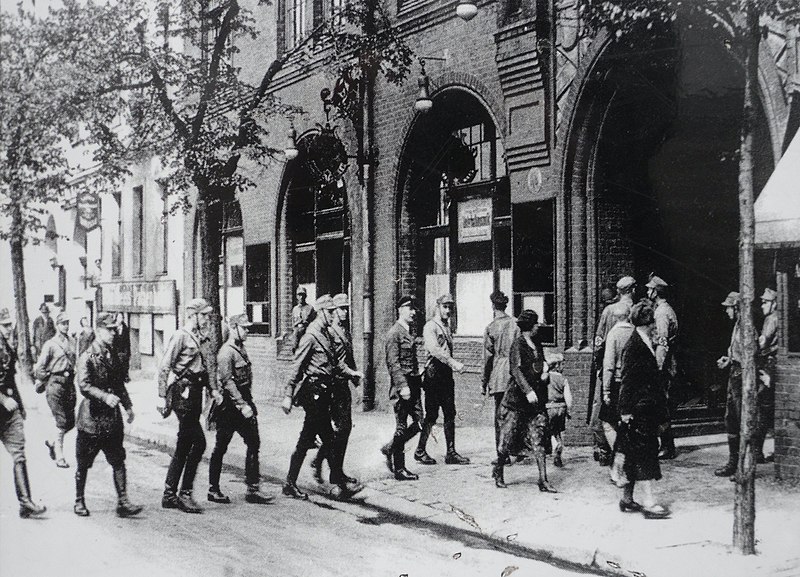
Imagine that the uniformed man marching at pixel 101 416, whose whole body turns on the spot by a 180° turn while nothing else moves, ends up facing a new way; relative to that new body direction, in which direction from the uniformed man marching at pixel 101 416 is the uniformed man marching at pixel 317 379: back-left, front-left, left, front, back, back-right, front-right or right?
back-right

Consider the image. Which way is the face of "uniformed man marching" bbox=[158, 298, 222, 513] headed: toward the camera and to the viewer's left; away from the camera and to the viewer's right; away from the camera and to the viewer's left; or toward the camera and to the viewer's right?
toward the camera and to the viewer's right

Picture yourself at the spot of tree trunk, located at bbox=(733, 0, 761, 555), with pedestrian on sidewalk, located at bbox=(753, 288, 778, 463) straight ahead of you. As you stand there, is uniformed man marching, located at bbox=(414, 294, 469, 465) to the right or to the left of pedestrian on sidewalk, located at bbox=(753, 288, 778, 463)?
left

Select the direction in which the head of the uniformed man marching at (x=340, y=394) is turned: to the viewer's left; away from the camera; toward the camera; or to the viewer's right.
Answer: to the viewer's right

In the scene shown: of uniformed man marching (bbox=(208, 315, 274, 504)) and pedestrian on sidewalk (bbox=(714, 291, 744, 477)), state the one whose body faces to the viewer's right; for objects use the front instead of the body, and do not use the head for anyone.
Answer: the uniformed man marching

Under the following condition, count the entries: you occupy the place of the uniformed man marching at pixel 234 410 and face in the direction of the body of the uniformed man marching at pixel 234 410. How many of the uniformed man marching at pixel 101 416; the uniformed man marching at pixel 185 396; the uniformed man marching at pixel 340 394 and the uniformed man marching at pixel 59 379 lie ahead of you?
1

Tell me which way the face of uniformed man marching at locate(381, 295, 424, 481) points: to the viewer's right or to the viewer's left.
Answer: to the viewer's right

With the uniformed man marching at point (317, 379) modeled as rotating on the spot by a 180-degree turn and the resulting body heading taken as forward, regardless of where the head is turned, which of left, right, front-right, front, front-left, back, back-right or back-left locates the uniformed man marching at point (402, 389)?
back-right

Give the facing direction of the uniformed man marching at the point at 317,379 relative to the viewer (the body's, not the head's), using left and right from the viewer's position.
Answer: facing to the right of the viewer

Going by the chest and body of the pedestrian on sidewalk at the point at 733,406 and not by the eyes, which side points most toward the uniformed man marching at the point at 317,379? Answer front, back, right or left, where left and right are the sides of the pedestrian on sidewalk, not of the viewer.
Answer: front

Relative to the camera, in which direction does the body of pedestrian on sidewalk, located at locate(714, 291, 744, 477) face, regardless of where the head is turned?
to the viewer's left

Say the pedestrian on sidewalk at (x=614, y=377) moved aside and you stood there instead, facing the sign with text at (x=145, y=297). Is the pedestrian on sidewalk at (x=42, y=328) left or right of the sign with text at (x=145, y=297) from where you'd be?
left

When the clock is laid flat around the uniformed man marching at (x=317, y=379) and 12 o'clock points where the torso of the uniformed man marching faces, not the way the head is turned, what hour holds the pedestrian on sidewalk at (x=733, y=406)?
The pedestrian on sidewalk is roughly at 12 o'clock from the uniformed man marching.

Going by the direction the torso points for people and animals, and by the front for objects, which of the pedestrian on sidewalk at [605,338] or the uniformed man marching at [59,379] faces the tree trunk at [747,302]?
the uniformed man marching

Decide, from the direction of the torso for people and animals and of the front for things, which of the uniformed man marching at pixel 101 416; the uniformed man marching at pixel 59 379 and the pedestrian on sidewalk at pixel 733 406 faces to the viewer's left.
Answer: the pedestrian on sidewalk

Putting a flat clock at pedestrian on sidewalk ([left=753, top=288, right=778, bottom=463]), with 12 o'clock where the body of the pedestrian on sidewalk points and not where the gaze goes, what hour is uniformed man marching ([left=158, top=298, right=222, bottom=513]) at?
The uniformed man marching is roughly at 11 o'clock from the pedestrian on sidewalk.

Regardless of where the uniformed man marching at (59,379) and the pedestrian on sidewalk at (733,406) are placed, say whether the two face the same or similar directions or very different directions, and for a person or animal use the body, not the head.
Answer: very different directions

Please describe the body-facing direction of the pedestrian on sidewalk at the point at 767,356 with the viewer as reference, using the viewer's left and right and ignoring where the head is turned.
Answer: facing to the left of the viewer

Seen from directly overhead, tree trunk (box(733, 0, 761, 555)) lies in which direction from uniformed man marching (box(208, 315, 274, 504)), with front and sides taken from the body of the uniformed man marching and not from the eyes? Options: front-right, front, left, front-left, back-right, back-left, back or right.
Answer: front-right

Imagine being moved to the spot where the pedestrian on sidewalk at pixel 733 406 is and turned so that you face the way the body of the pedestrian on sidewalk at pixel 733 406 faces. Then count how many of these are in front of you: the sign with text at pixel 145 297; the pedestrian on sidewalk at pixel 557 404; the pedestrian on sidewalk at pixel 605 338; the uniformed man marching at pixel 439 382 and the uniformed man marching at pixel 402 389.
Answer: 5

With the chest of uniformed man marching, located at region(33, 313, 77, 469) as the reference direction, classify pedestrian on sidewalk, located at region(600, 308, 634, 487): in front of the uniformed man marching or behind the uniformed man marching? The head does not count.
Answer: in front
